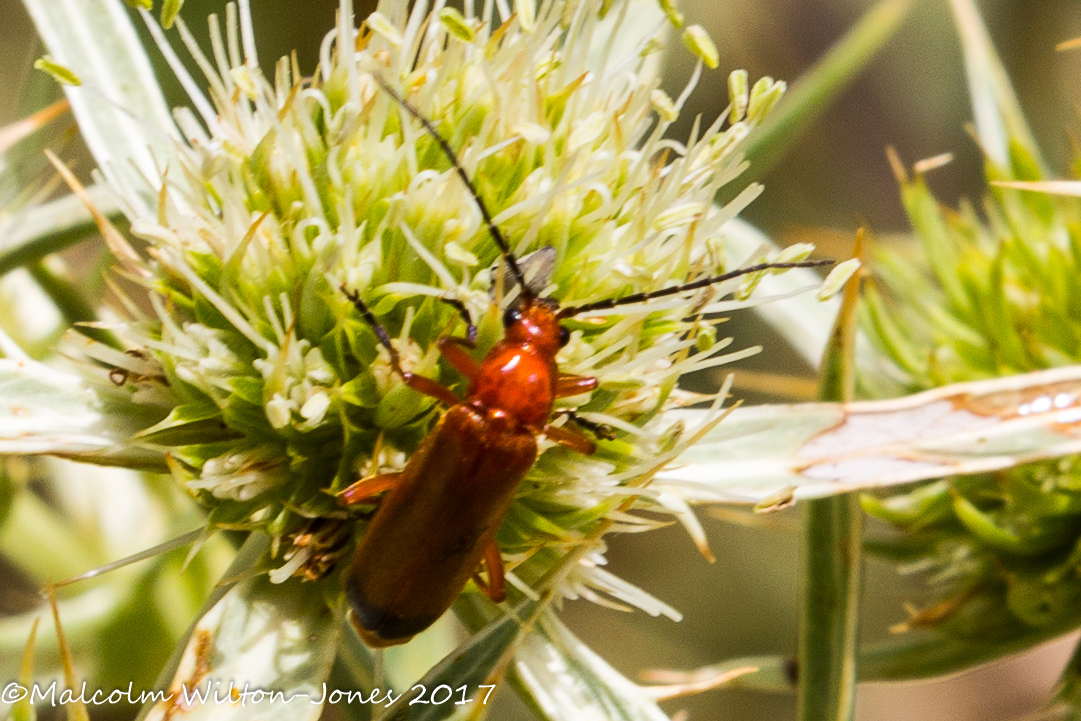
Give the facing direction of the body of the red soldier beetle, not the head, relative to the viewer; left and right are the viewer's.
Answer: facing away from the viewer and to the right of the viewer

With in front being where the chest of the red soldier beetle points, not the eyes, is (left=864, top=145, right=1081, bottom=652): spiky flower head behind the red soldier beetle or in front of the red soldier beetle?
in front
